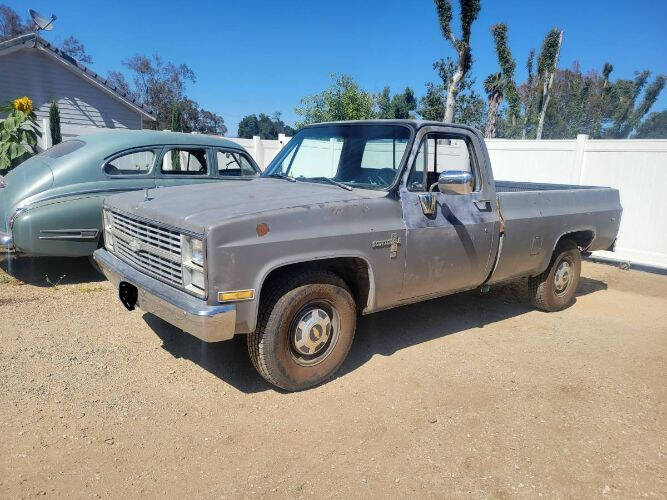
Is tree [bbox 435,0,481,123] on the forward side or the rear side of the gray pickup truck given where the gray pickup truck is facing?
on the rear side

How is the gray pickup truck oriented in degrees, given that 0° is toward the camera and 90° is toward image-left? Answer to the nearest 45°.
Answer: approximately 45°

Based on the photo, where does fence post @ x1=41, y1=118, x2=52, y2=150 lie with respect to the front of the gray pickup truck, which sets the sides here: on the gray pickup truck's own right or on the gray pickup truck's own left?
on the gray pickup truck's own right

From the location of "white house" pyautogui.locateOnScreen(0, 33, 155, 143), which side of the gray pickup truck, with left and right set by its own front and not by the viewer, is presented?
right

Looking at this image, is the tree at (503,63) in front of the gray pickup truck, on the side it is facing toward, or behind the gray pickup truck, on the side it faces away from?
behind

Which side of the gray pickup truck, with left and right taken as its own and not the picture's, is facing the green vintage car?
right
